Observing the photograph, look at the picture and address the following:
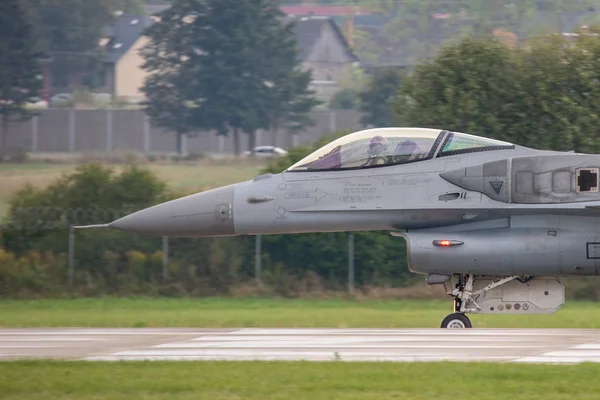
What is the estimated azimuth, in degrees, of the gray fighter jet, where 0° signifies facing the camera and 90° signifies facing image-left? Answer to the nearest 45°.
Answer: approximately 90°

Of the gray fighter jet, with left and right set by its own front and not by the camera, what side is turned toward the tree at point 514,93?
right

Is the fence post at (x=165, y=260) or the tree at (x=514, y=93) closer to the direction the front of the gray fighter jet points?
the fence post

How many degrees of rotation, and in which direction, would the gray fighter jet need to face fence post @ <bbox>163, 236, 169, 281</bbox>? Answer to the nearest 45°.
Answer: approximately 45° to its right

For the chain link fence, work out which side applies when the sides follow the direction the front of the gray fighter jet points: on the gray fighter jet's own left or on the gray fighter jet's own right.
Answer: on the gray fighter jet's own right

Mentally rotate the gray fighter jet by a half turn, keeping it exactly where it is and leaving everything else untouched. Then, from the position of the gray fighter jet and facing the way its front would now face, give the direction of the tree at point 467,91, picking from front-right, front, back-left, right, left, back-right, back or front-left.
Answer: left
